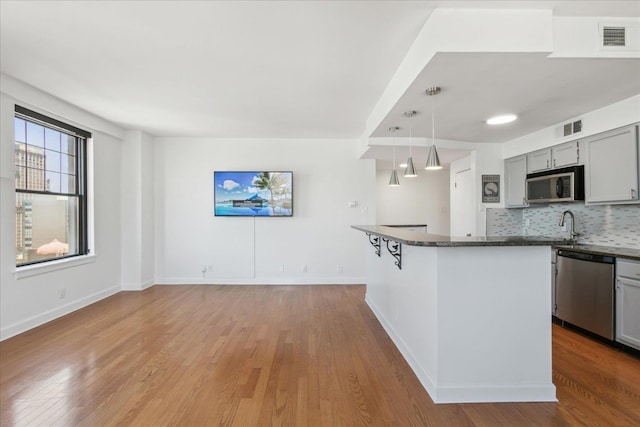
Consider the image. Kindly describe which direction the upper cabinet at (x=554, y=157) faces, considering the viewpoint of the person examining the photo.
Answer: facing the viewer and to the left of the viewer

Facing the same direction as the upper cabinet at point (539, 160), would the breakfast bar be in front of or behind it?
in front

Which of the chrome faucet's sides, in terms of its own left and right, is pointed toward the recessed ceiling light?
front

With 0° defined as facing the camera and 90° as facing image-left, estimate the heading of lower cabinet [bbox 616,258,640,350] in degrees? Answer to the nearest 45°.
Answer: approximately 45°

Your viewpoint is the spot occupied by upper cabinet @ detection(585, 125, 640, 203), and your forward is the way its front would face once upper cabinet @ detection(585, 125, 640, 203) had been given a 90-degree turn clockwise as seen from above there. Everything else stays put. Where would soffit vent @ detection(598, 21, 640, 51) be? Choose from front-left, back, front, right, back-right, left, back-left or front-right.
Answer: back-left

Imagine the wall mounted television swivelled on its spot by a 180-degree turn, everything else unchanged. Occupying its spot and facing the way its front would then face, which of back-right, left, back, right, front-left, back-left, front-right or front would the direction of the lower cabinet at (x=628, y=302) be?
back-right

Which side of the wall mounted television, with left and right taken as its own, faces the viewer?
front

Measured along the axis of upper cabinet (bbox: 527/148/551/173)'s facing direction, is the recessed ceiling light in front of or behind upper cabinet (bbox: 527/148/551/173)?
in front

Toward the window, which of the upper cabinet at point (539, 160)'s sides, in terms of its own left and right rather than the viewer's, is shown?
front
